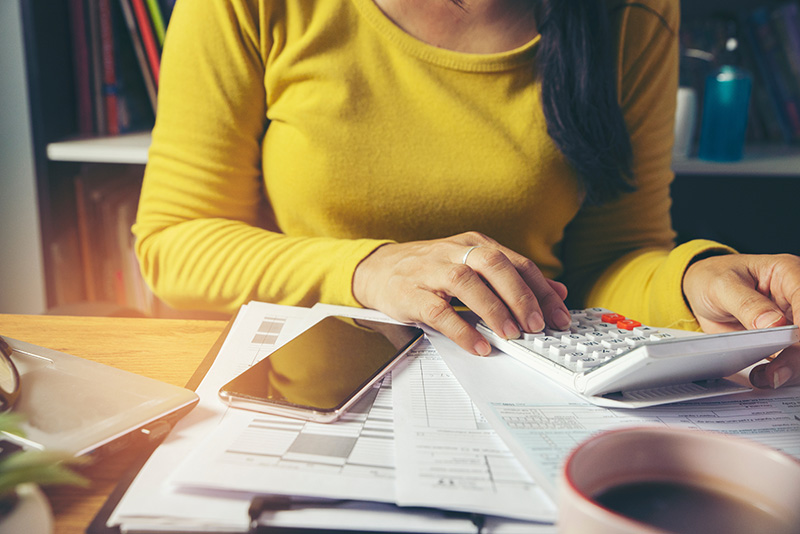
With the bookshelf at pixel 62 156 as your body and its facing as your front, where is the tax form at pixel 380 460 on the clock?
The tax form is roughly at 11 o'clock from the bookshelf.

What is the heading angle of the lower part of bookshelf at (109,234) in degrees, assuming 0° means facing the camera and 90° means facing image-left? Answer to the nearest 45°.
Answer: approximately 0°

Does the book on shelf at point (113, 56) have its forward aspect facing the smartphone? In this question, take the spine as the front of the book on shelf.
yes

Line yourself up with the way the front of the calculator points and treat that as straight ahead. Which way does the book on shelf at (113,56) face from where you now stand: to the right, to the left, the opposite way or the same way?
the opposite way

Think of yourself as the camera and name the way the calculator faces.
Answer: facing away from the viewer and to the left of the viewer

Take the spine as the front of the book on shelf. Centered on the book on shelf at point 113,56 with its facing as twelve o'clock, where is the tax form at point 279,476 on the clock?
The tax form is roughly at 12 o'clock from the book on shelf.

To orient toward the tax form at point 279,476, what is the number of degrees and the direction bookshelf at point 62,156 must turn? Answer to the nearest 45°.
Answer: approximately 45° to its left
